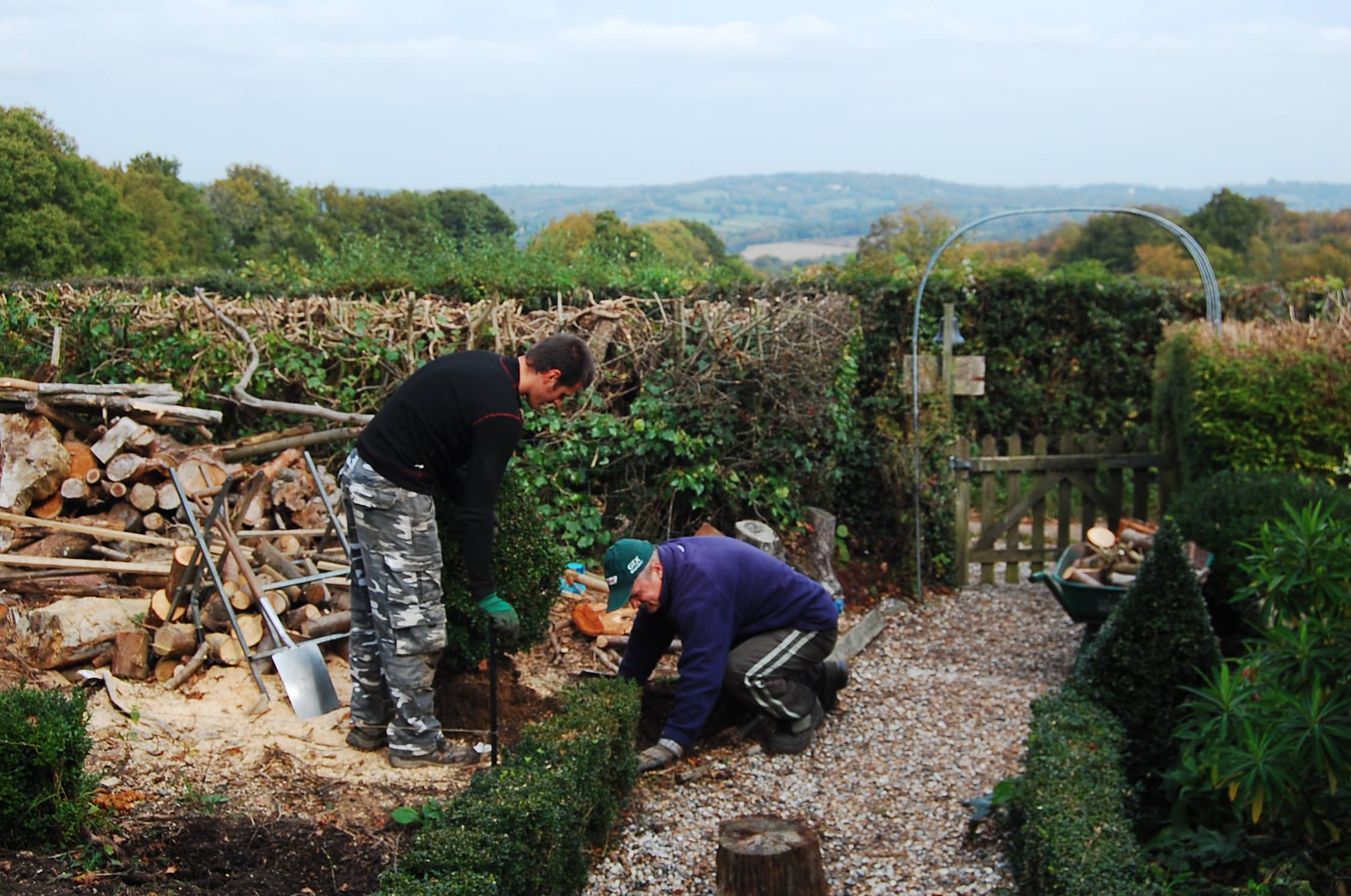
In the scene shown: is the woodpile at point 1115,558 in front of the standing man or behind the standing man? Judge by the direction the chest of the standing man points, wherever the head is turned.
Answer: in front

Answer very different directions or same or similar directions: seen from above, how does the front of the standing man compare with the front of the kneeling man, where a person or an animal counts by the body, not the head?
very different directions

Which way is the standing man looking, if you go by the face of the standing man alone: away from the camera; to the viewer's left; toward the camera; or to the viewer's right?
to the viewer's right

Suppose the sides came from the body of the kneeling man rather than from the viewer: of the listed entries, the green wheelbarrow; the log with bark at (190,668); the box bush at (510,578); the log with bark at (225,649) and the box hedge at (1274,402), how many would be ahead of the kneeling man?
3

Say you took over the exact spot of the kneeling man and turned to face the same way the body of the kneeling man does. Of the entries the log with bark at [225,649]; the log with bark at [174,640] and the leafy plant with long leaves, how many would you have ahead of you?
2

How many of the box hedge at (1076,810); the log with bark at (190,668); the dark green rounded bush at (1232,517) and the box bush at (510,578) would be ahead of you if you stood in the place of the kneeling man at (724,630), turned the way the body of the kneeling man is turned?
2

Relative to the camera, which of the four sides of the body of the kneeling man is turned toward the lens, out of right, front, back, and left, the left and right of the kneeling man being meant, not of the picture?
left

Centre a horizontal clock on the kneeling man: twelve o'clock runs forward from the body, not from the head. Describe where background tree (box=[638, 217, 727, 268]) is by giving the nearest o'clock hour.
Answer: The background tree is roughly at 3 o'clock from the kneeling man.

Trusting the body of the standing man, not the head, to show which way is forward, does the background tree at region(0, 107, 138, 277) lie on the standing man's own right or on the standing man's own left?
on the standing man's own left

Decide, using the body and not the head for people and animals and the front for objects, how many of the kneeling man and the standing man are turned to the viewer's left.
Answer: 1

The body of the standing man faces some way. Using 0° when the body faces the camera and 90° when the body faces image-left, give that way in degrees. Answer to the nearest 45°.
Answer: approximately 270°

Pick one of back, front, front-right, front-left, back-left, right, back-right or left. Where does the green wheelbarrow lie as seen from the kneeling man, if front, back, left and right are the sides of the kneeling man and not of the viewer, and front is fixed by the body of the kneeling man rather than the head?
back-right

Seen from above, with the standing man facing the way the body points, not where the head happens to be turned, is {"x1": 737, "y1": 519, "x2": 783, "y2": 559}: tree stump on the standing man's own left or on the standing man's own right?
on the standing man's own left
